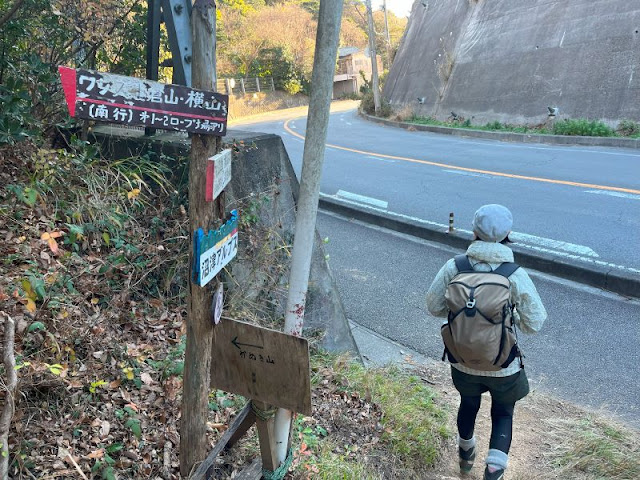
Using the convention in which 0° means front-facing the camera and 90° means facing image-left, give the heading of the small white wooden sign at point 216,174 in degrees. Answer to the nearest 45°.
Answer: approximately 315°

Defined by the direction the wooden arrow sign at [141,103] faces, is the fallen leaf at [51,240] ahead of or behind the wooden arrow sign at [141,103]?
behind

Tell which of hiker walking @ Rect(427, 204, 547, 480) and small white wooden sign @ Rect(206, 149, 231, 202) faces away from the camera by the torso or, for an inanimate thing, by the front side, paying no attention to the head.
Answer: the hiker walking

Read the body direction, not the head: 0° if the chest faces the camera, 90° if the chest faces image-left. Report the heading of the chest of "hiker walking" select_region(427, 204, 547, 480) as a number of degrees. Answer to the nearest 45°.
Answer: approximately 180°

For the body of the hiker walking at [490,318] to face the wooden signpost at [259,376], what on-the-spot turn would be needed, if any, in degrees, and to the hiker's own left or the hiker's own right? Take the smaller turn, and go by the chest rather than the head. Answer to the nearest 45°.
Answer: approximately 135° to the hiker's own left

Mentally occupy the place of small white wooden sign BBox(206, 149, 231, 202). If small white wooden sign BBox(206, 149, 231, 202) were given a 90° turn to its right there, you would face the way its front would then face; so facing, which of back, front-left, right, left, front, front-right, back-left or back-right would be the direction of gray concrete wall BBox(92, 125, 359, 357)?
back-right

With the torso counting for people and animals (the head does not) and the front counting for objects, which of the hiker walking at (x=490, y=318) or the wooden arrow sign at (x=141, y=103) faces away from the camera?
the hiker walking

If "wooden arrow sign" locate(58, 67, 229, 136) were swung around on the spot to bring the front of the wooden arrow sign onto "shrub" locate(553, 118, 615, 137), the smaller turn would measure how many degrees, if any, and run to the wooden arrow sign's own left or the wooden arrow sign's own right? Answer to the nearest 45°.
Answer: approximately 135° to the wooden arrow sign's own left

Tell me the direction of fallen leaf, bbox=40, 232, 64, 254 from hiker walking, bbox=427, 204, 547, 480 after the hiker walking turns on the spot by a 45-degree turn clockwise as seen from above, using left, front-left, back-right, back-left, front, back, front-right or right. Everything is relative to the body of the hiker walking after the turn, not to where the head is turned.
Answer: back-left

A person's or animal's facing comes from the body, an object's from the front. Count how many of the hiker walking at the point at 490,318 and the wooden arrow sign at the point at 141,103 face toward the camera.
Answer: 1

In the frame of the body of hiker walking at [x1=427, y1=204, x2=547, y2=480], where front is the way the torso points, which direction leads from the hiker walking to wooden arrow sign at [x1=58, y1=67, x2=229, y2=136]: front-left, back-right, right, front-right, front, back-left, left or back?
back-left

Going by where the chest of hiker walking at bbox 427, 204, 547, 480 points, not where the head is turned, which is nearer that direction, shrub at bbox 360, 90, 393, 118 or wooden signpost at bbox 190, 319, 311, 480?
the shrub
